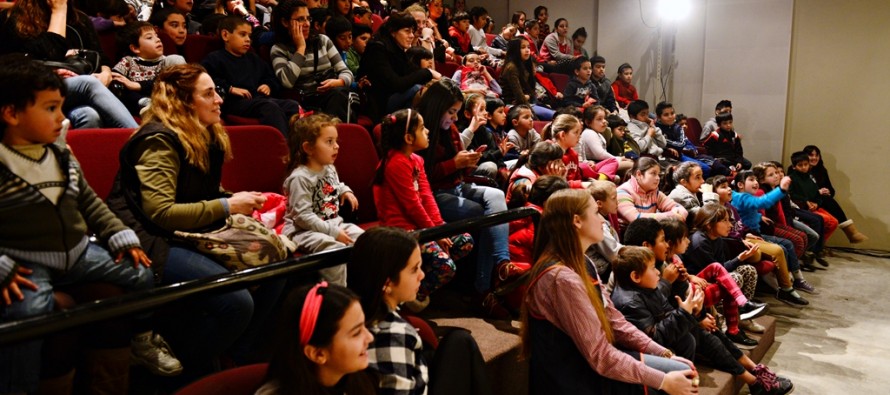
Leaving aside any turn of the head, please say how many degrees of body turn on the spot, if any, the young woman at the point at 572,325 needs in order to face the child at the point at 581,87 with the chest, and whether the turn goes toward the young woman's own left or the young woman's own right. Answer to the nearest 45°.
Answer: approximately 90° to the young woman's own left

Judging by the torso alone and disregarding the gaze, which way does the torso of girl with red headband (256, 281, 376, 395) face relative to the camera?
to the viewer's right

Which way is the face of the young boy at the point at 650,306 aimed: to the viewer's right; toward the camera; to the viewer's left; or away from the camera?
to the viewer's right

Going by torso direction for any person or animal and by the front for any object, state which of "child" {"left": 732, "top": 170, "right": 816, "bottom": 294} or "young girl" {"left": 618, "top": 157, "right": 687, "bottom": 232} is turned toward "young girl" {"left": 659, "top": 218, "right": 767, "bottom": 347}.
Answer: "young girl" {"left": 618, "top": 157, "right": 687, "bottom": 232}

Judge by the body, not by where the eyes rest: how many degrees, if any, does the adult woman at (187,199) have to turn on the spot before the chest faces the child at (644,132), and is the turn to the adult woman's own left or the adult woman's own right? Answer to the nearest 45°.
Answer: approximately 45° to the adult woman's own left

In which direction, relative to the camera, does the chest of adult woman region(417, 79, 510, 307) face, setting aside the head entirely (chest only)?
to the viewer's right

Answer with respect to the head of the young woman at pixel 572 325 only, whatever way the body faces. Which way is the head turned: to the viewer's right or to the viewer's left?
to the viewer's right

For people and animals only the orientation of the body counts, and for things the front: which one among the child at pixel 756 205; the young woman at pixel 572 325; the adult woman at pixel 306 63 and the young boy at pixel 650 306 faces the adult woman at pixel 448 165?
the adult woman at pixel 306 63

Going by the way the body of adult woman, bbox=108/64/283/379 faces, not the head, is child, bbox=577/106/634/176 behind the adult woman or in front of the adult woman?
in front

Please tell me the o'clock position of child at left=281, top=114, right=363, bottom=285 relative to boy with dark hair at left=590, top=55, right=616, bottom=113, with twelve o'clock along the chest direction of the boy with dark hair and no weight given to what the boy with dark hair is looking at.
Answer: The child is roughly at 2 o'clock from the boy with dark hair.

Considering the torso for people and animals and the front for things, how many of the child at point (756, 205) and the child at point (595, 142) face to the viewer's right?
2

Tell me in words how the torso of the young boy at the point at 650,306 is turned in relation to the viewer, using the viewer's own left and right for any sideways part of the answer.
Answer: facing to the right of the viewer

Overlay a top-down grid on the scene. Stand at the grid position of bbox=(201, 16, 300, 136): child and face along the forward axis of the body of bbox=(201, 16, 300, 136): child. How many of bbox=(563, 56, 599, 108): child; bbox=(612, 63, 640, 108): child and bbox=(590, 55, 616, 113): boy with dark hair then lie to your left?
3
